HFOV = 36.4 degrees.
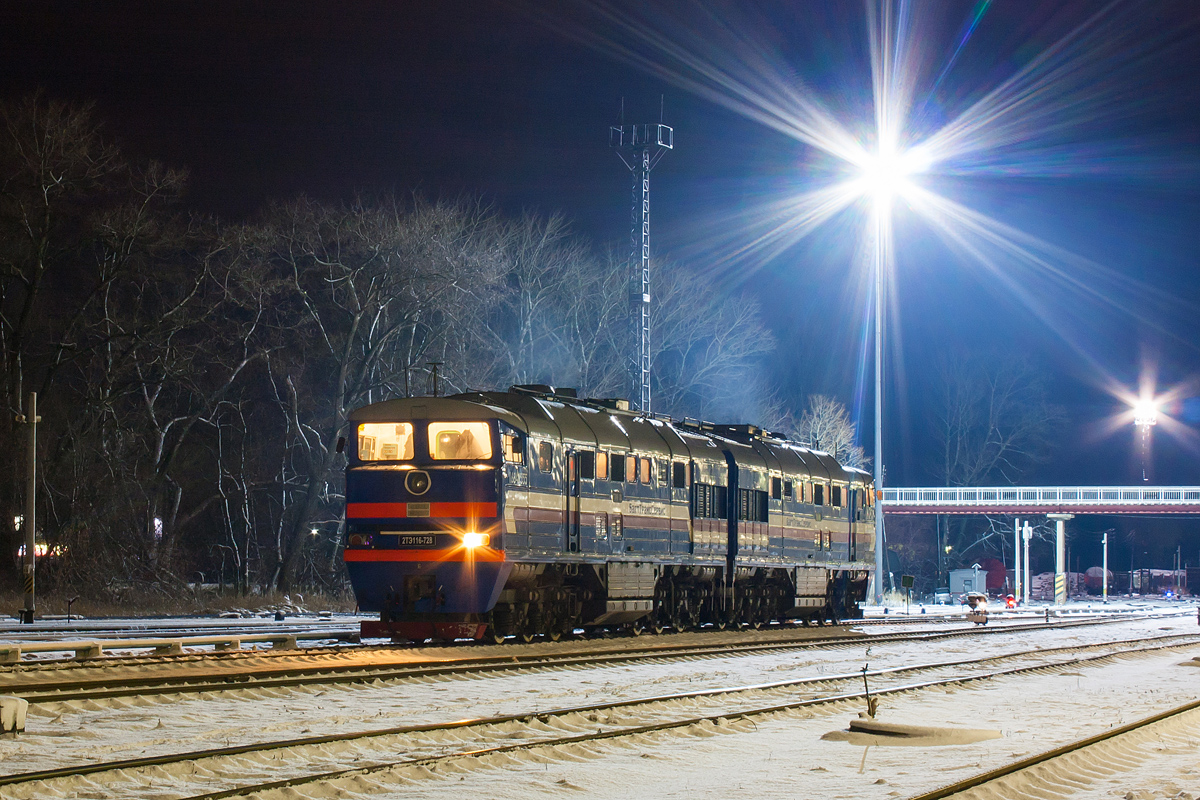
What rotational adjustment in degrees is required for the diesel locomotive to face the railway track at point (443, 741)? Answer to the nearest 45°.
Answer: approximately 45° to its left

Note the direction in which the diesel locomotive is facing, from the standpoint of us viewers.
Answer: facing the viewer and to the left of the viewer

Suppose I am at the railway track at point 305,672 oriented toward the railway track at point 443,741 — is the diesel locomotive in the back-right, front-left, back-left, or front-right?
back-left

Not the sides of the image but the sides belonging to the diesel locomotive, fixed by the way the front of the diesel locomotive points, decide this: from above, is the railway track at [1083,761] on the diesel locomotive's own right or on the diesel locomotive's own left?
on the diesel locomotive's own left
